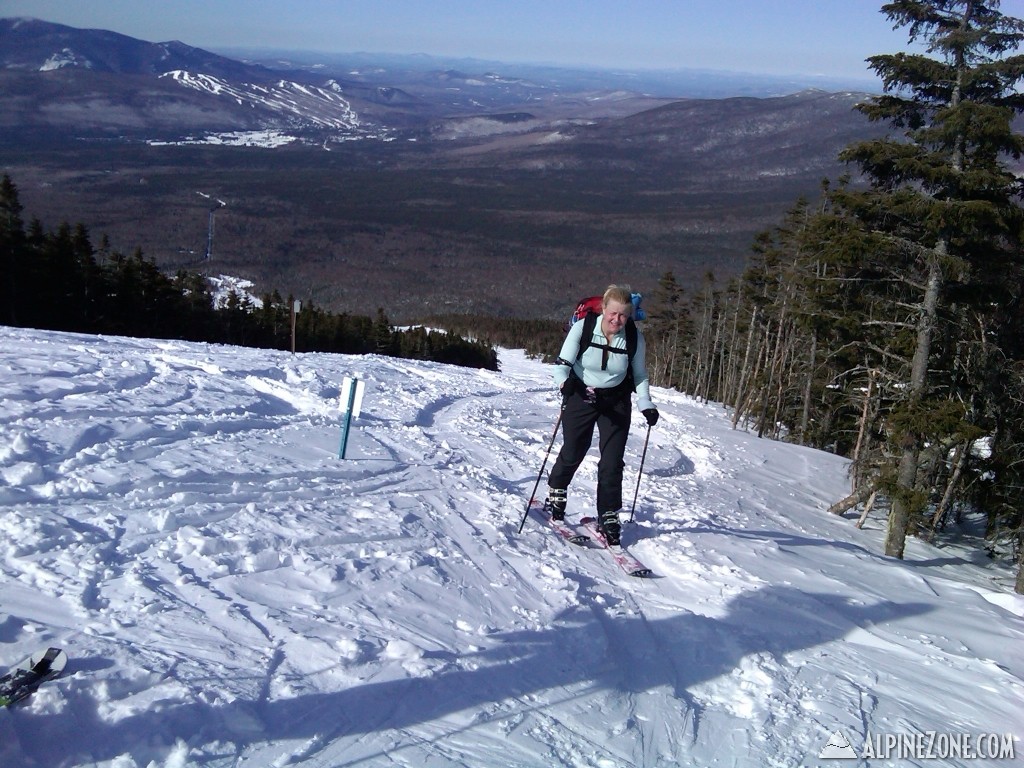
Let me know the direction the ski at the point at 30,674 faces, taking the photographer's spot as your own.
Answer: facing away from the viewer and to the right of the viewer

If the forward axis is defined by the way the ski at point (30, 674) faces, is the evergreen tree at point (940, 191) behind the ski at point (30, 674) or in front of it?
in front
